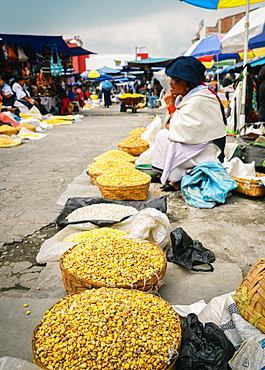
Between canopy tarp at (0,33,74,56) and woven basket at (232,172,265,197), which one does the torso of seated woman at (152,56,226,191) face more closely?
the canopy tarp

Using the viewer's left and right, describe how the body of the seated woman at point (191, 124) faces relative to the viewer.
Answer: facing to the left of the viewer

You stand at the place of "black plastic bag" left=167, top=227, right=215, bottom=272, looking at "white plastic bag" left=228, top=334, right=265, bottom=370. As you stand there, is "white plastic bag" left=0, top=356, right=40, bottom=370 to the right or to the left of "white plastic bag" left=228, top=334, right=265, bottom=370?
right

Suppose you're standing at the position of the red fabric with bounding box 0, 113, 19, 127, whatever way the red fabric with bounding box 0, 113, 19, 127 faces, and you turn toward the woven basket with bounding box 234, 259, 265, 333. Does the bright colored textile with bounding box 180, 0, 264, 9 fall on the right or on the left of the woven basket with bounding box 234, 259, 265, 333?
left

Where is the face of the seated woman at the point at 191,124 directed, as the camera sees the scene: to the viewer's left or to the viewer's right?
to the viewer's left

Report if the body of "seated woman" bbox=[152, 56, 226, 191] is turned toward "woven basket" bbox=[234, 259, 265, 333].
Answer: no

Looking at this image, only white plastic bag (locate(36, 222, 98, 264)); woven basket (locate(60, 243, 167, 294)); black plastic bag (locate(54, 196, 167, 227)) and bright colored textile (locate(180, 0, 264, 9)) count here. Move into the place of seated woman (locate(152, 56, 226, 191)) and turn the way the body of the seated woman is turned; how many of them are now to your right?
1

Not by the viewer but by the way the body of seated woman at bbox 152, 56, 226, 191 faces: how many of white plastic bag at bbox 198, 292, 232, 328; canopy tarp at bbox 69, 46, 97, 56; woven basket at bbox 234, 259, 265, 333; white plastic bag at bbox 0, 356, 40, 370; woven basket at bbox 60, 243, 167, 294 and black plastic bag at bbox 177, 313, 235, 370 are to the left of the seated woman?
5

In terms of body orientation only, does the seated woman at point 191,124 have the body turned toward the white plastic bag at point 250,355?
no

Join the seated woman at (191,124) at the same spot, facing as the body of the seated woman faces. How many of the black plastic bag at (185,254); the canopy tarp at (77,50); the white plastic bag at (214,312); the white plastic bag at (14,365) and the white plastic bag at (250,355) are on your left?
4

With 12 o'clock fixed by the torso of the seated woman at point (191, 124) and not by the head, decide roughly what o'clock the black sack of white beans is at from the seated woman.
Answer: The black sack of white beans is roughly at 10 o'clock from the seated woman.

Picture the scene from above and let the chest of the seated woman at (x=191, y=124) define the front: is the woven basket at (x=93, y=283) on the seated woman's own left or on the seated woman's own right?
on the seated woman's own left

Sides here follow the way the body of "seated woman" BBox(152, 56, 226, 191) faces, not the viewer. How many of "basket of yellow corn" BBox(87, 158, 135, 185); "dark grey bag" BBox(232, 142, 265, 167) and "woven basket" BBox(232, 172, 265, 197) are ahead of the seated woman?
1

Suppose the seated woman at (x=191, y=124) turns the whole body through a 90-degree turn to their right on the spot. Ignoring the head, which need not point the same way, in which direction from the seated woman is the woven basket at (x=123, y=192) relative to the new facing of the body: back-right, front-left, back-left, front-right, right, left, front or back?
back-left

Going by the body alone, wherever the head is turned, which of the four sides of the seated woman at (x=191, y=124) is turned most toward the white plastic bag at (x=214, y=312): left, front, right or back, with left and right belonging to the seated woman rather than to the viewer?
left

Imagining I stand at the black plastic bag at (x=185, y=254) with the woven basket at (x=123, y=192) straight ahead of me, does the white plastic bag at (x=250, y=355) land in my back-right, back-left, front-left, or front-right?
back-left
